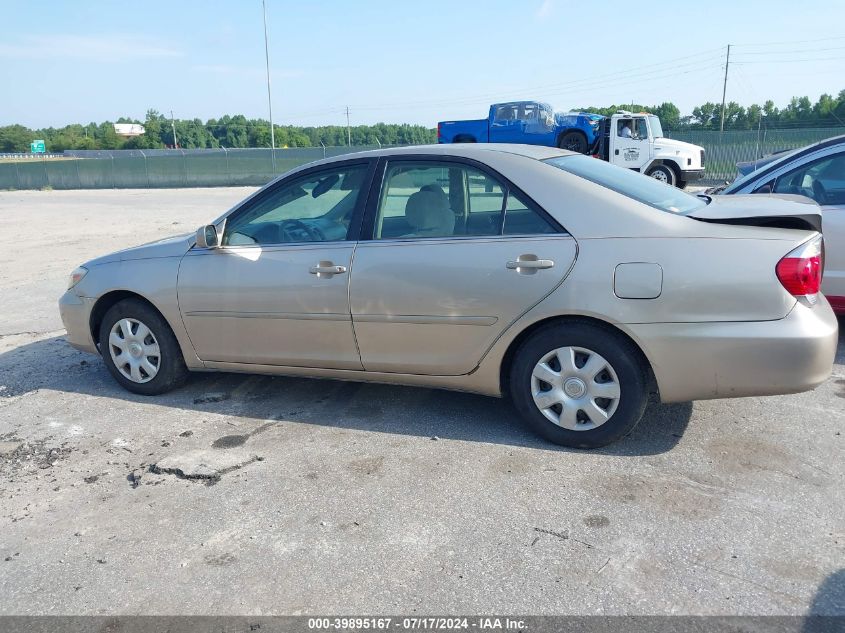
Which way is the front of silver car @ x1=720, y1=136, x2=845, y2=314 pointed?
to the viewer's left

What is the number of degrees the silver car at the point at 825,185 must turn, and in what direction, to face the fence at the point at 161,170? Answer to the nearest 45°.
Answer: approximately 45° to its right

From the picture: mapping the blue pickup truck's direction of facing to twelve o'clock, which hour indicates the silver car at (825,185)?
The silver car is roughly at 3 o'clock from the blue pickup truck.

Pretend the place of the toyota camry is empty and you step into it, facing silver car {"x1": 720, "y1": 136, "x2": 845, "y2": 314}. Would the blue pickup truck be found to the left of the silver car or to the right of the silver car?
left

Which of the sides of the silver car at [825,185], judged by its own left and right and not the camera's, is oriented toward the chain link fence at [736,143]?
right

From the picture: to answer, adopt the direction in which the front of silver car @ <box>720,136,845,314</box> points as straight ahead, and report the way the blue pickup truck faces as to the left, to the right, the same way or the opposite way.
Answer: the opposite way

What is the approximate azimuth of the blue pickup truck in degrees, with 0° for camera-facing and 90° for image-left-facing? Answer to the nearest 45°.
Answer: approximately 270°

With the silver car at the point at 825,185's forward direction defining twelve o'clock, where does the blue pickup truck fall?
The blue pickup truck is roughly at 2 o'clock from the silver car.

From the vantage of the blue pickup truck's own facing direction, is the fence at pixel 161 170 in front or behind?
behind

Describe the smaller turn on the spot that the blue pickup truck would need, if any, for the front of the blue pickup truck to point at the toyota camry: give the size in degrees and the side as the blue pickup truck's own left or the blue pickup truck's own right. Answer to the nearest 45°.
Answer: approximately 90° to the blue pickup truck's own right

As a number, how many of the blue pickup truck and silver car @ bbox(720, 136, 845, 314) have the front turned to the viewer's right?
1

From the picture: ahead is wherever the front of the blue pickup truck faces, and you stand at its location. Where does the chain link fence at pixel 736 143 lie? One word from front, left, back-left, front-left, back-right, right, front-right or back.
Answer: front-left
